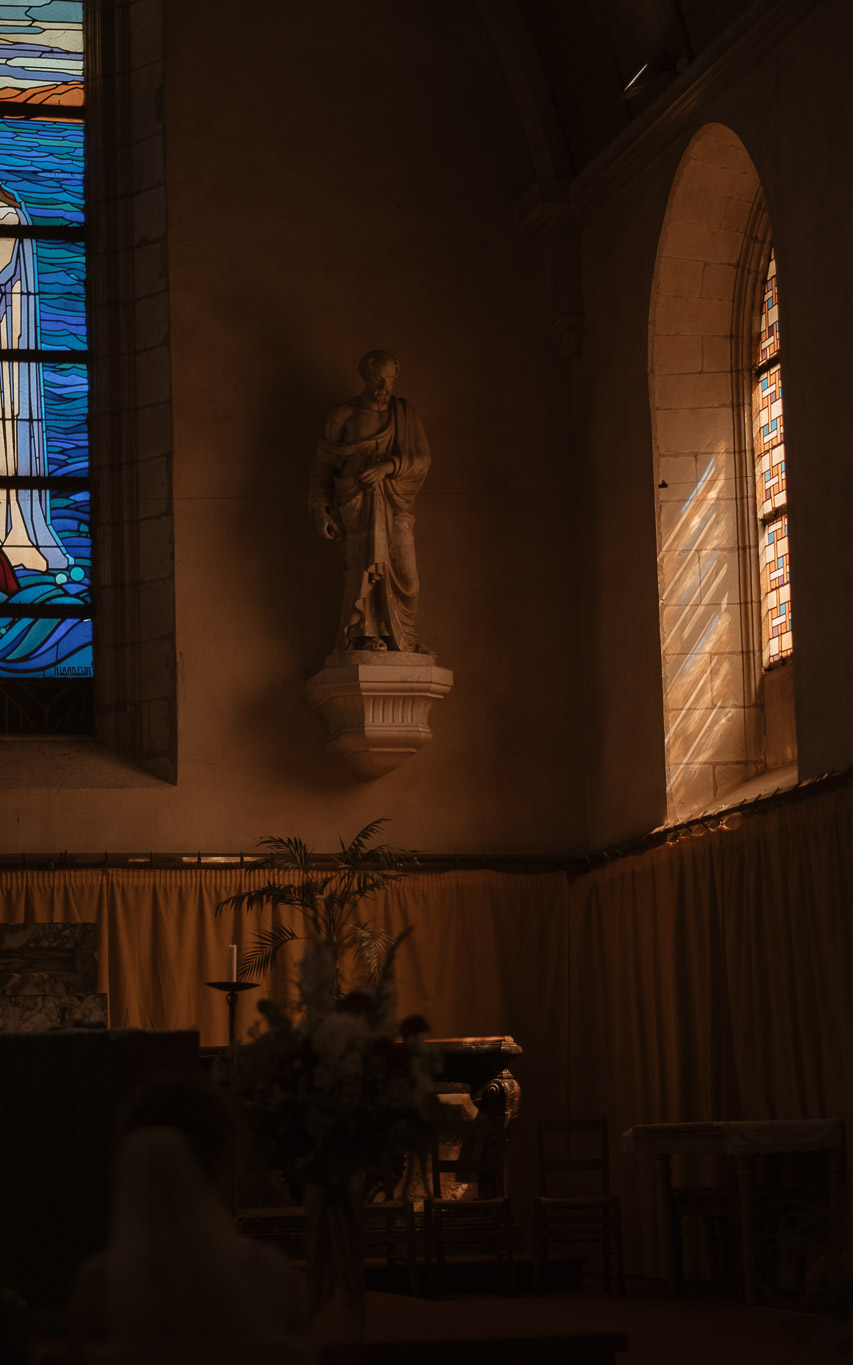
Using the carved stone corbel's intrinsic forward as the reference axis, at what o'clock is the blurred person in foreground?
The blurred person in foreground is roughly at 12 o'clock from the carved stone corbel.

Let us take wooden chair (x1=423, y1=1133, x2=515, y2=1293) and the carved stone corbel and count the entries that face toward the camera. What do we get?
2

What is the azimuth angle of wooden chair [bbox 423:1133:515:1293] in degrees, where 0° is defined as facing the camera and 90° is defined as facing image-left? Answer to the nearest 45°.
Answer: approximately 0°

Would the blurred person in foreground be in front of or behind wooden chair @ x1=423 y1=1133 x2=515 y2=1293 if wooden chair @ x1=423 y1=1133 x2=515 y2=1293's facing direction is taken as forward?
in front

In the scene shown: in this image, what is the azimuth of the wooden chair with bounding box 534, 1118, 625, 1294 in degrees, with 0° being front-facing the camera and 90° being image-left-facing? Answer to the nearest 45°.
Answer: approximately 0°

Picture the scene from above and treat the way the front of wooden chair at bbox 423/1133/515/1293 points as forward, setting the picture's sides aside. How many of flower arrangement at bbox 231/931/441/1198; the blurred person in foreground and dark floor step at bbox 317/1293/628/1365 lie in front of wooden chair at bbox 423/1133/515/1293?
3

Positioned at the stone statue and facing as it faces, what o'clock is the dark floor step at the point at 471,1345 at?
The dark floor step is roughly at 12 o'clock from the stone statue.

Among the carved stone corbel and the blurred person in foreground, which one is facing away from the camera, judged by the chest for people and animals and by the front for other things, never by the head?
the blurred person in foreground

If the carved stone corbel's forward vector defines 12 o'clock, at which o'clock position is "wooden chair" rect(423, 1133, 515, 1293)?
The wooden chair is roughly at 12 o'clock from the carved stone corbel.
